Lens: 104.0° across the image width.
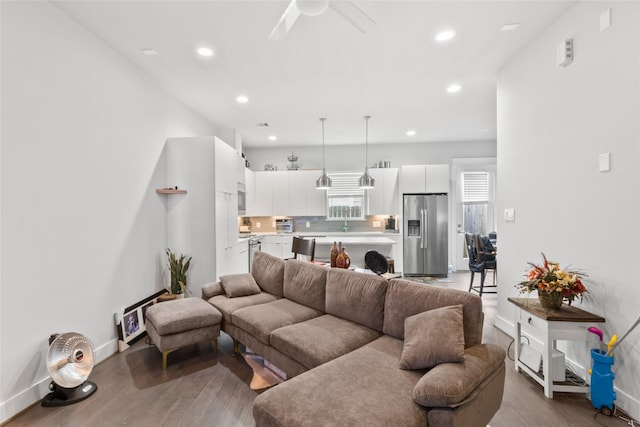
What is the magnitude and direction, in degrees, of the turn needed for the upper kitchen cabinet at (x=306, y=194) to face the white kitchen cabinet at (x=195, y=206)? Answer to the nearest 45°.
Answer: approximately 45° to its right

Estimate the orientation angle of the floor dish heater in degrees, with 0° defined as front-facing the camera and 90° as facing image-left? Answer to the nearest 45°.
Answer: approximately 315°

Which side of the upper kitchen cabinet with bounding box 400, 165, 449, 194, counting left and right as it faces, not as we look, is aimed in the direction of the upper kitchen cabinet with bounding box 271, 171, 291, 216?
right

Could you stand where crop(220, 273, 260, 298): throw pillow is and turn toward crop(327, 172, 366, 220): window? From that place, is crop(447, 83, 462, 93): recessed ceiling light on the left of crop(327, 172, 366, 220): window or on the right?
right

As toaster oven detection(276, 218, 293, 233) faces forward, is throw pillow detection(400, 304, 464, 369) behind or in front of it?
in front

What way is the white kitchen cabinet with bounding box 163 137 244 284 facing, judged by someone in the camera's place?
facing to the right of the viewer

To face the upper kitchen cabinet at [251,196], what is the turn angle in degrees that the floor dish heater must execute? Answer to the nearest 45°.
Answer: approximately 90° to its left

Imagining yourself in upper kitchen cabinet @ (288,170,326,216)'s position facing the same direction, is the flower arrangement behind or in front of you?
in front
